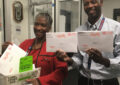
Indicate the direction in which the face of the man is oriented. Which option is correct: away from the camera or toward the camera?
toward the camera
